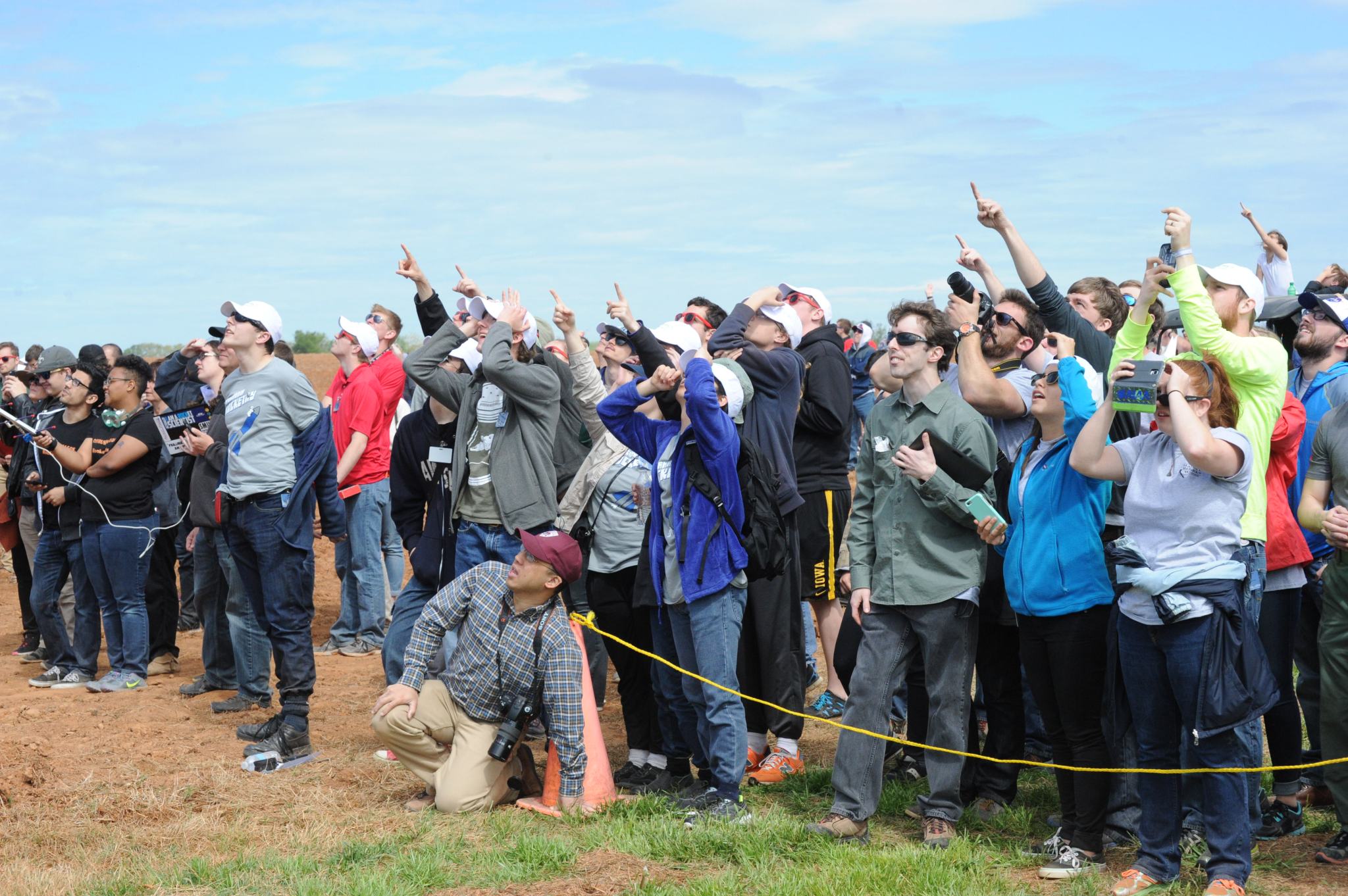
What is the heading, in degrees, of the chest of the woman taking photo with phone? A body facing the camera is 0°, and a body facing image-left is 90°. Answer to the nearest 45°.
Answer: approximately 45°

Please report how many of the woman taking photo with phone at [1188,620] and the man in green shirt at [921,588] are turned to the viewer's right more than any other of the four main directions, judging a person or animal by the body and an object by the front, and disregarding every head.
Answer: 0

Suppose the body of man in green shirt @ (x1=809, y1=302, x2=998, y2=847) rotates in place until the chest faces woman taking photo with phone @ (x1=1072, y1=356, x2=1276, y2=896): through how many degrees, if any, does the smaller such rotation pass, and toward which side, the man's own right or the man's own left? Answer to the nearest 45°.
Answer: approximately 90° to the man's own left

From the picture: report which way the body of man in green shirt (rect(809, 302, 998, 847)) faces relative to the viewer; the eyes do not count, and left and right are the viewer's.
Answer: facing the viewer and to the left of the viewer

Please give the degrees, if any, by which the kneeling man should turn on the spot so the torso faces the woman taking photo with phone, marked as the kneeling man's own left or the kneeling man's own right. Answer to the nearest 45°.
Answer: approximately 90° to the kneeling man's own left

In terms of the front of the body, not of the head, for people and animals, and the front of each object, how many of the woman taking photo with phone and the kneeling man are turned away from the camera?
0
